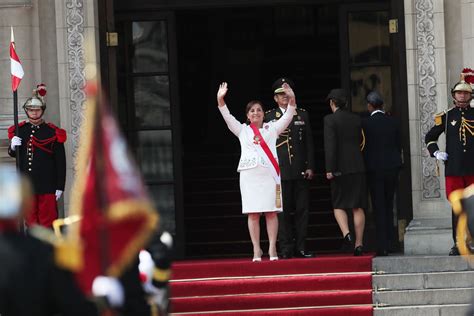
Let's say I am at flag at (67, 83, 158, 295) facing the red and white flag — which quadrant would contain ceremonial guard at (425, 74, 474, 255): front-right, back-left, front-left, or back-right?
front-right

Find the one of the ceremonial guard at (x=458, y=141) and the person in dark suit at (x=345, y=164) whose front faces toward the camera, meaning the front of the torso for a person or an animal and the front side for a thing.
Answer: the ceremonial guard

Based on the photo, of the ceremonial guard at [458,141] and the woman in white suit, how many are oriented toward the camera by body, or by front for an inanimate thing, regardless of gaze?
2

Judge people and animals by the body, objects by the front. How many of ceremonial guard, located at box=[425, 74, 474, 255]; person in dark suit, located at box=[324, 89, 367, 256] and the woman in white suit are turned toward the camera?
2

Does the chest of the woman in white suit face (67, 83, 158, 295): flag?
yes

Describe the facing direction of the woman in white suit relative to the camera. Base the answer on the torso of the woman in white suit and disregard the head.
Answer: toward the camera

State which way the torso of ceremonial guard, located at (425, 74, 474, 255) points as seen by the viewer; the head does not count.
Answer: toward the camera

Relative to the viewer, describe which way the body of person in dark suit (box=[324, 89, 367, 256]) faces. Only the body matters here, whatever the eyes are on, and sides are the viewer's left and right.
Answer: facing away from the viewer and to the left of the viewer

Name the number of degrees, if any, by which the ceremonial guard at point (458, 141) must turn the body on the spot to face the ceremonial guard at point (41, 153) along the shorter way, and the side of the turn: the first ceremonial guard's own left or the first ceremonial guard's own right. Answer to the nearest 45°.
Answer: approximately 90° to the first ceremonial guard's own right

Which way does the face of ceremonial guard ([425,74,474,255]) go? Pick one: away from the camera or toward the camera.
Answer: toward the camera

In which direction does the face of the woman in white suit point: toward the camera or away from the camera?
toward the camera

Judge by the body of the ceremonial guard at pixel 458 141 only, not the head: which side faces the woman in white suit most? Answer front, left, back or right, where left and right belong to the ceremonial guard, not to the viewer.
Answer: right

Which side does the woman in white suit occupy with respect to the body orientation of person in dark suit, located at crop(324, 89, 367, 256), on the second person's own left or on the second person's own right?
on the second person's own left

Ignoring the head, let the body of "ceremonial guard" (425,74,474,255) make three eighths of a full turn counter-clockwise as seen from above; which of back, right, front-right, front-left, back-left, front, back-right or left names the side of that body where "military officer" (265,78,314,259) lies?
back-left

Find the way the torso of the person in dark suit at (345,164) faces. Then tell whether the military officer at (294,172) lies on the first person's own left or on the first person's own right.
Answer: on the first person's own left
